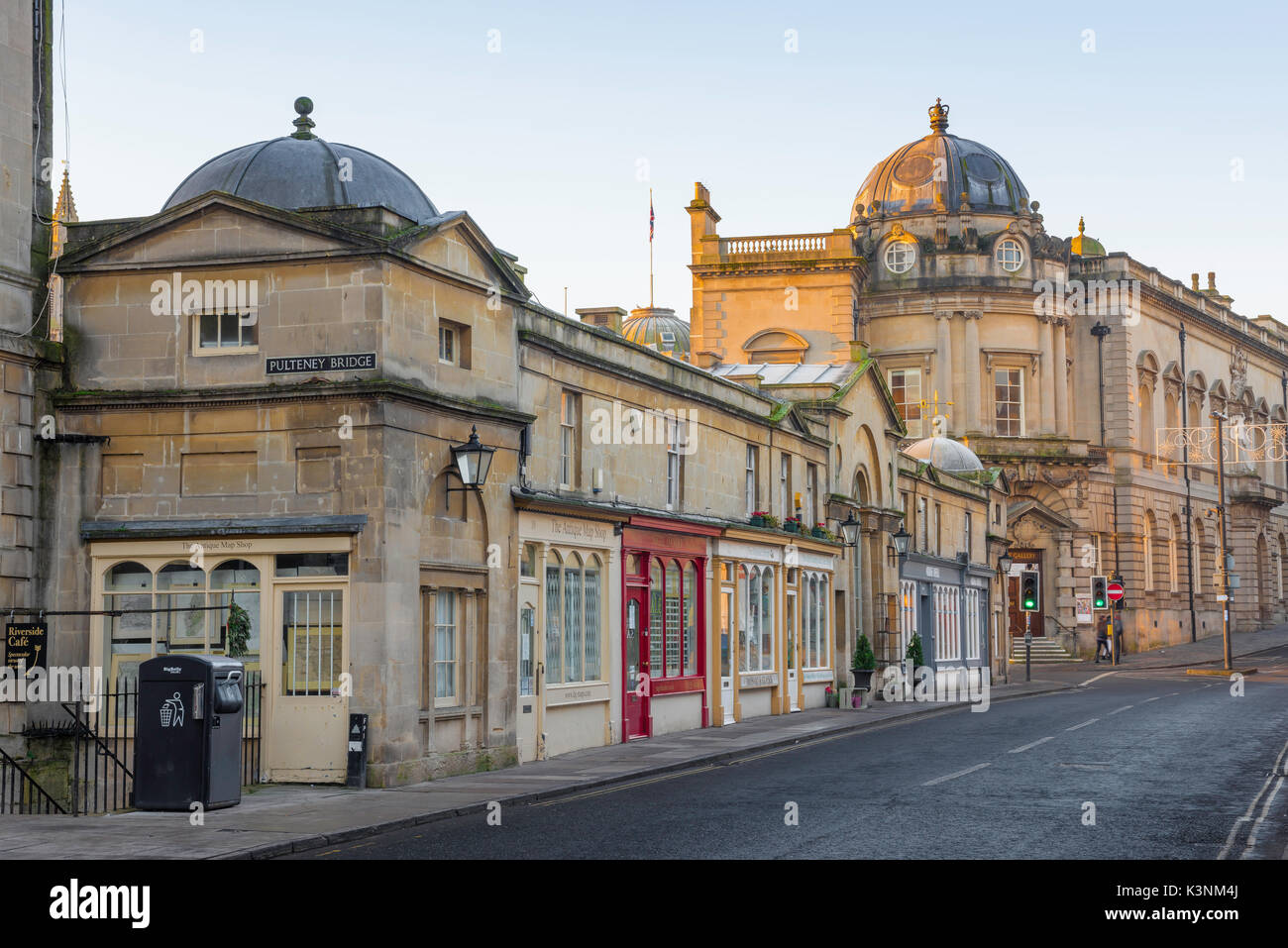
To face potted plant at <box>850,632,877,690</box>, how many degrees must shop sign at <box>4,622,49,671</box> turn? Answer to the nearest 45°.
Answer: approximately 135° to its left

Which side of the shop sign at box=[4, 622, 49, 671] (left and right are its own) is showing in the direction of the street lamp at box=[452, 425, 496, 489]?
left

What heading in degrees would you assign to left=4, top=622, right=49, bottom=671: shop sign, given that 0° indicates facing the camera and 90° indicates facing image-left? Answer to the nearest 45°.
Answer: approximately 0°

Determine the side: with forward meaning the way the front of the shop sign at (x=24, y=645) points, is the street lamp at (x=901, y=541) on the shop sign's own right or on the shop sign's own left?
on the shop sign's own left

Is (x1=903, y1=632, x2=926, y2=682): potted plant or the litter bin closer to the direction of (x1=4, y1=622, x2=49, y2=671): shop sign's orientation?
the litter bin

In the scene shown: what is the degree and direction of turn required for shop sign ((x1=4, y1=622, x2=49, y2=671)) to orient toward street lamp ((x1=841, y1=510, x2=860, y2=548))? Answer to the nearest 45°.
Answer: approximately 135° to its left

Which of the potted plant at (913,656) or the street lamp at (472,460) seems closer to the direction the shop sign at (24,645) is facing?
the street lamp

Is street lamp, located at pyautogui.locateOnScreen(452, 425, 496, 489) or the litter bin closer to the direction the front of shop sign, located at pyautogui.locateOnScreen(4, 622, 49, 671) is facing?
the litter bin

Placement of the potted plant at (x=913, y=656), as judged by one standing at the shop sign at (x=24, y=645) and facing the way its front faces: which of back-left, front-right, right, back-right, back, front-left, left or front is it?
back-left

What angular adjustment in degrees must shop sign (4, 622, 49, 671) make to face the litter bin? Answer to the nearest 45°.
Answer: approximately 45° to its left
